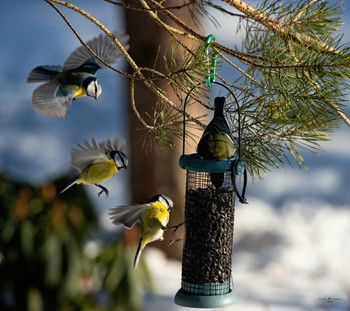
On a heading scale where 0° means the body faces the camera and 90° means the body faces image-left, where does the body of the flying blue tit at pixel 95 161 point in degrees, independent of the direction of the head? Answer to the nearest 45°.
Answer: approximately 270°

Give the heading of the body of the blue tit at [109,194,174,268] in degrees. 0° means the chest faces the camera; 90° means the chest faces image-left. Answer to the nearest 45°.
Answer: approximately 270°
